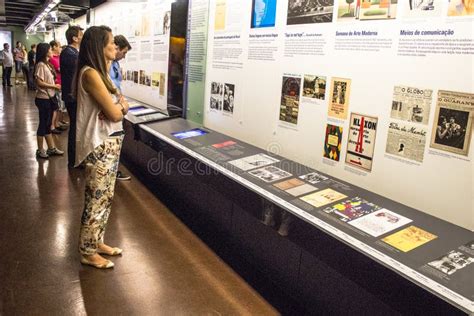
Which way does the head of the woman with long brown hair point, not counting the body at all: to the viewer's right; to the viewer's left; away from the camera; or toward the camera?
to the viewer's right

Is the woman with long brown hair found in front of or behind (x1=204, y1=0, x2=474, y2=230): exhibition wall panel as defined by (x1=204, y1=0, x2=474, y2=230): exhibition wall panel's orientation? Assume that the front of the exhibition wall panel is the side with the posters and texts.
in front

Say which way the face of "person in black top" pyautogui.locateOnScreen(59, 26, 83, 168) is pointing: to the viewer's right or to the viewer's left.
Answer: to the viewer's right

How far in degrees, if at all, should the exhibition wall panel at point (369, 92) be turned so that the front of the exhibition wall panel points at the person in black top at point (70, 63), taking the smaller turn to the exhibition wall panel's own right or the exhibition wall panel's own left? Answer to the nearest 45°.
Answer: approximately 90° to the exhibition wall panel's own right

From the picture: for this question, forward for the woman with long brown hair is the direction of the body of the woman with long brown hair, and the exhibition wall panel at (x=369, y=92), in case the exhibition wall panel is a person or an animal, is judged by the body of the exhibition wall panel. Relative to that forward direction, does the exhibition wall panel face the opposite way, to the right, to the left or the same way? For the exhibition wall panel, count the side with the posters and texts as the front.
the opposite way

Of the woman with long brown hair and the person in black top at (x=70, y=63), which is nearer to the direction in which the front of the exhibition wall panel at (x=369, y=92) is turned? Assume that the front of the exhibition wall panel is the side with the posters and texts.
the woman with long brown hair

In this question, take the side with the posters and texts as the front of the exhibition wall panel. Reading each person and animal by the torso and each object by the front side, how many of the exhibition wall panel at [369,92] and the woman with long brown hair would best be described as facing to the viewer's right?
1

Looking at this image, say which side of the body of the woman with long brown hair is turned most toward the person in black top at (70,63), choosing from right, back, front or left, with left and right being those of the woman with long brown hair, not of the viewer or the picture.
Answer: left

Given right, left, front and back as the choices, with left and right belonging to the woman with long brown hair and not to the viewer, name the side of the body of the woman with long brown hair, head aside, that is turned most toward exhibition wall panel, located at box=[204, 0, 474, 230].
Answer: front

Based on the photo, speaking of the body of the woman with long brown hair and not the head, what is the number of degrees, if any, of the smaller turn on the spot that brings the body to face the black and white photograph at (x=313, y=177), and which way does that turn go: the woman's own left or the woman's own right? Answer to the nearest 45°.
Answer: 0° — they already face it

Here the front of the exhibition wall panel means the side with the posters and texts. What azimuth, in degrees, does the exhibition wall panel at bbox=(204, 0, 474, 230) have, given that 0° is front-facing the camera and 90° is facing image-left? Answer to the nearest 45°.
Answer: approximately 45°

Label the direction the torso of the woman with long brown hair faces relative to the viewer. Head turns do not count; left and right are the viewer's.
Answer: facing to the right of the viewer
